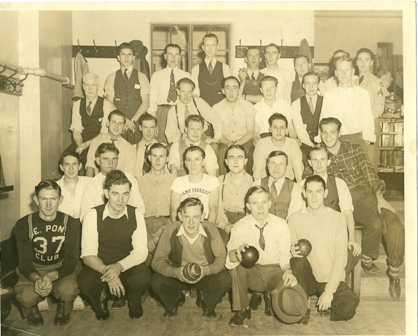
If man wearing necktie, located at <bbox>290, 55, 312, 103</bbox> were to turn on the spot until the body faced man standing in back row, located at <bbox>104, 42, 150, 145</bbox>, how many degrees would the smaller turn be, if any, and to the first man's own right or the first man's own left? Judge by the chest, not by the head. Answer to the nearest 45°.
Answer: approximately 90° to the first man's own right

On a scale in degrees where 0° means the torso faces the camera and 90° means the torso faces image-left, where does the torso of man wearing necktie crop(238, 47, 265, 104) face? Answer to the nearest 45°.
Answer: approximately 0°

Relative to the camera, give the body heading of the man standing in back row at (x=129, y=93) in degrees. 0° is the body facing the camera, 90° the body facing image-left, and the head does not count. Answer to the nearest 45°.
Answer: approximately 0°

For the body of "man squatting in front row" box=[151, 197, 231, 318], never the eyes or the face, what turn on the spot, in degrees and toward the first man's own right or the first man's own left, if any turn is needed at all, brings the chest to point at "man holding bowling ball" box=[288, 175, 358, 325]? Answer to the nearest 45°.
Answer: approximately 90° to the first man's own left

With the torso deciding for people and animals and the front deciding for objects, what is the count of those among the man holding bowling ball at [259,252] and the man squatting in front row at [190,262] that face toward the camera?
2
